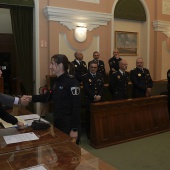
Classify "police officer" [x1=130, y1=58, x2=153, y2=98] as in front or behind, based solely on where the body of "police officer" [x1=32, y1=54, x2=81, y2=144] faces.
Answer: behind

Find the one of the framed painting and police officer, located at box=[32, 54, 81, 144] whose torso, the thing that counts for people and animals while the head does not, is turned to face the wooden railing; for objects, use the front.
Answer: the framed painting

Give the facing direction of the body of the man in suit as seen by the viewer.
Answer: to the viewer's right

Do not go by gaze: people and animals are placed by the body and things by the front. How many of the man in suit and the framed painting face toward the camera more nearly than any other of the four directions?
1

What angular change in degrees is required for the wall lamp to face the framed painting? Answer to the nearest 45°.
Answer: approximately 135° to its left

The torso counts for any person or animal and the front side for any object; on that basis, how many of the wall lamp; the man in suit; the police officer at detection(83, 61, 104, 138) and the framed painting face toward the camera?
3

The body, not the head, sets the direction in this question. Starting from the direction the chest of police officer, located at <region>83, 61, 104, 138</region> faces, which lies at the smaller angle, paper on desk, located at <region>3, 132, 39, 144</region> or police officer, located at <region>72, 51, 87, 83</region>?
the paper on desk

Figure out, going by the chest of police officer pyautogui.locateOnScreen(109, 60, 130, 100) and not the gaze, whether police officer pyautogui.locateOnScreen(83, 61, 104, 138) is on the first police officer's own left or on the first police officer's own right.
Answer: on the first police officer's own right
